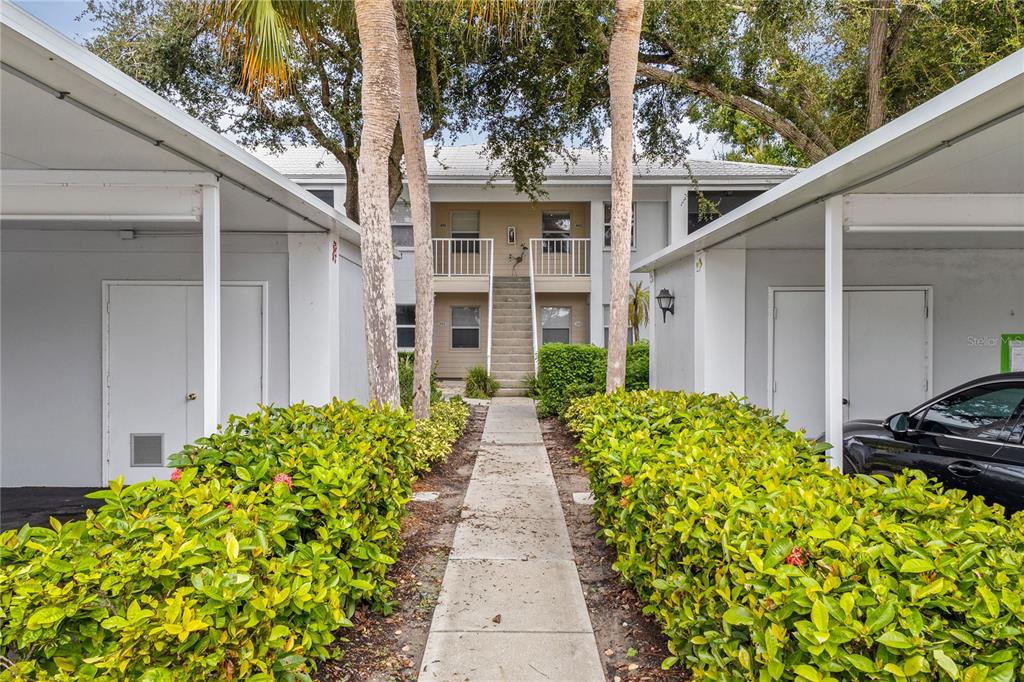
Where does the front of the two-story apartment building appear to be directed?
toward the camera

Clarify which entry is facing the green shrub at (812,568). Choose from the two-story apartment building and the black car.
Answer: the two-story apartment building

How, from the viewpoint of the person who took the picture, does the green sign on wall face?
facing the viewer

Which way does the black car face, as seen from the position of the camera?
facing away from the viewer and to the left of the viewer

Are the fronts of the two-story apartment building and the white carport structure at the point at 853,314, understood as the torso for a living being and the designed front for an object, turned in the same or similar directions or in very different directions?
same or similar directions

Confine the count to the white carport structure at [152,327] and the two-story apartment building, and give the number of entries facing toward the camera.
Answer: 2

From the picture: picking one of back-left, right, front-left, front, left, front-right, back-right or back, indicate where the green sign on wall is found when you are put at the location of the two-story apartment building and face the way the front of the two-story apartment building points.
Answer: front-left

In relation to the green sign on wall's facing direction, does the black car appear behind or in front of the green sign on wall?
in front

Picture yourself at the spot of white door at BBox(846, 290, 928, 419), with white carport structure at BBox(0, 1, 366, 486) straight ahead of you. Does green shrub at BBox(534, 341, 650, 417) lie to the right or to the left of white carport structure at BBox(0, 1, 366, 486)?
right

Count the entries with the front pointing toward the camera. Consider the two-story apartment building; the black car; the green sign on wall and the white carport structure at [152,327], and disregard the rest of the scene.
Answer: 3

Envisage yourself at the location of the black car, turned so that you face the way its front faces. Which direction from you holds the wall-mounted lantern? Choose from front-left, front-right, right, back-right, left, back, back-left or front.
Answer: front

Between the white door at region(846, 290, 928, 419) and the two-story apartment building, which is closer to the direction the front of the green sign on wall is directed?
the white door

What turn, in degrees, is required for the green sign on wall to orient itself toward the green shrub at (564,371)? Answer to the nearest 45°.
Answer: approximately 90° to its right

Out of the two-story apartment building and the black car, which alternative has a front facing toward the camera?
the two-story apartment building

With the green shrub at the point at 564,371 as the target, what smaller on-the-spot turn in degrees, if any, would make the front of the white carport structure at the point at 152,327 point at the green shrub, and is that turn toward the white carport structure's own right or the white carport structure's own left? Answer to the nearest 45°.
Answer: approximately 90° to the white carport structure's own left

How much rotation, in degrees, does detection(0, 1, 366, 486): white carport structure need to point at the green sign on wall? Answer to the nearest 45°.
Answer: approximately 90° to its left
